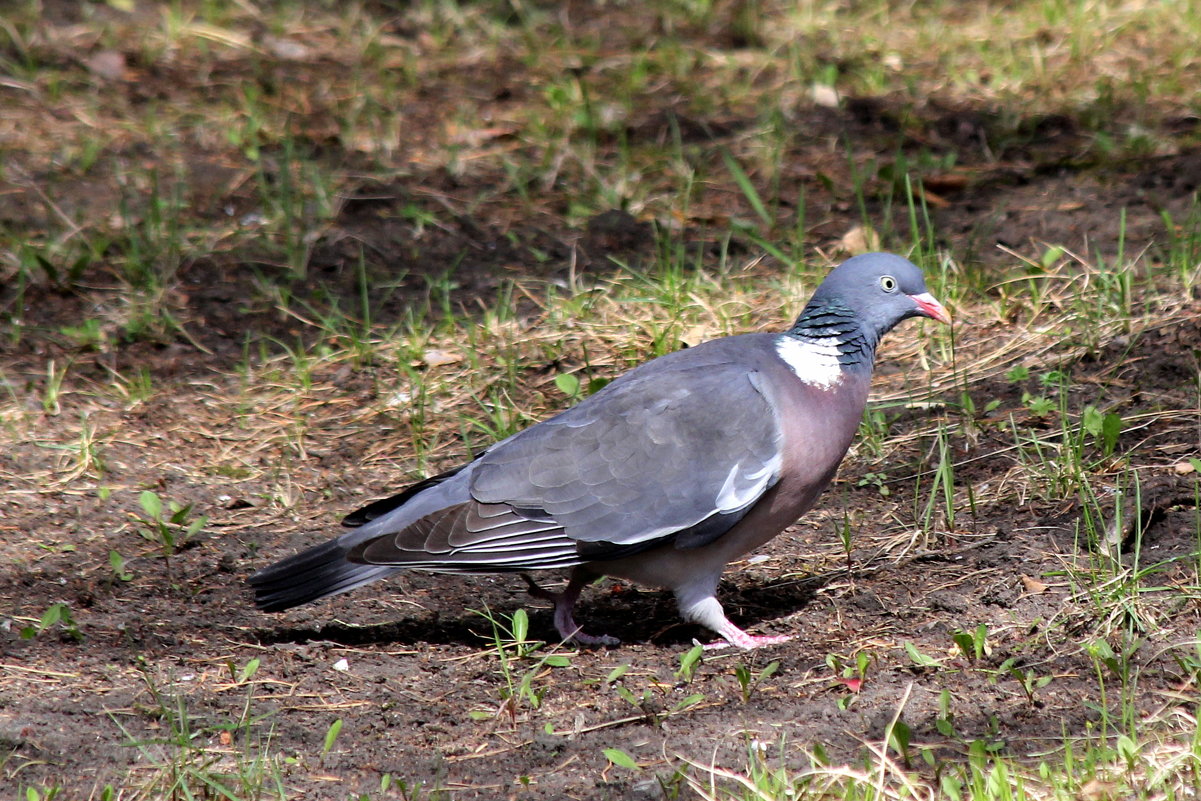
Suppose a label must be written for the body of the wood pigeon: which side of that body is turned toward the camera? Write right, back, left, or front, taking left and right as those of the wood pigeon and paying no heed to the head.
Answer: right

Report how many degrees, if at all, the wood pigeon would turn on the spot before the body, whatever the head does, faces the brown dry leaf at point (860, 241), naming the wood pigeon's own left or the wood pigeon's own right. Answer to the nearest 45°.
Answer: approximately 90° to the wood pigeon's own left

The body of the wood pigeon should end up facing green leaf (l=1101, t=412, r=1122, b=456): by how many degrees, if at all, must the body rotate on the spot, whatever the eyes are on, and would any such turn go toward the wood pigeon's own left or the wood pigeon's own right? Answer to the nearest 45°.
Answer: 0° — it already faces it

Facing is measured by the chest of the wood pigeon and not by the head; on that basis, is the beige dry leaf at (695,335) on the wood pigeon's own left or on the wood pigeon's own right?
on the wood pigeon's own left

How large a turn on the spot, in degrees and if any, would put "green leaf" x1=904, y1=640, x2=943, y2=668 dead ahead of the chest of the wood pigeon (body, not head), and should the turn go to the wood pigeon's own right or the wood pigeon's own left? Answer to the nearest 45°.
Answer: approximately 45° to the wood pigeon's own right

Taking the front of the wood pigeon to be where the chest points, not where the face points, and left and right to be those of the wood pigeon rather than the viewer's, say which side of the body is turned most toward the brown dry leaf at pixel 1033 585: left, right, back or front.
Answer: front

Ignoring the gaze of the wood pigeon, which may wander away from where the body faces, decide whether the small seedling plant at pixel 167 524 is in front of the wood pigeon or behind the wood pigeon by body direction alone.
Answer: behind
